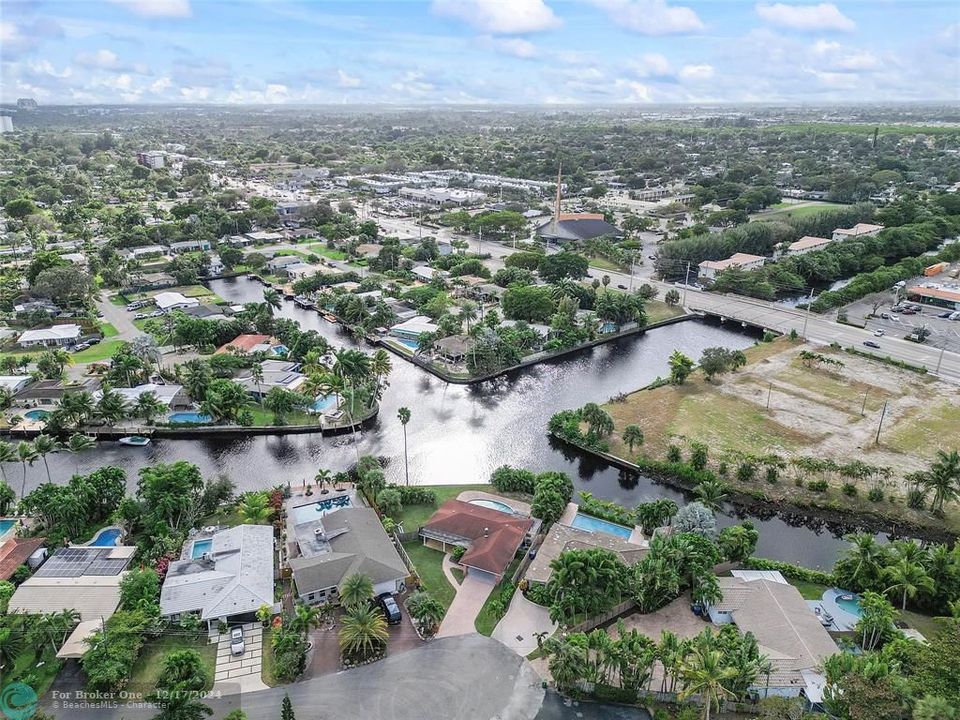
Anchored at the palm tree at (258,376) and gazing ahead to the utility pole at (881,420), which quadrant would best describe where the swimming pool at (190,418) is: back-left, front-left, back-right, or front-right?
back-right

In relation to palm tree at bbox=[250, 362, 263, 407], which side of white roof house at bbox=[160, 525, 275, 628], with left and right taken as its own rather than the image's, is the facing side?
back

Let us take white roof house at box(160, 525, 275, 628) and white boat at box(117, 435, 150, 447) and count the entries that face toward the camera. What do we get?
1

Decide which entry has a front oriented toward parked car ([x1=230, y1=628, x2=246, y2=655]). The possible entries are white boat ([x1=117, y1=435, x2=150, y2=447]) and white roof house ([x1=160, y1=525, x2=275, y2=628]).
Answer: the white roof house

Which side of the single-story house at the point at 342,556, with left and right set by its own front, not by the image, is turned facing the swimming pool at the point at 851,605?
left

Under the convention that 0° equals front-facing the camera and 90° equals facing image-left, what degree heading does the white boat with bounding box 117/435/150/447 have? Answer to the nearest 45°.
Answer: approximately 90°

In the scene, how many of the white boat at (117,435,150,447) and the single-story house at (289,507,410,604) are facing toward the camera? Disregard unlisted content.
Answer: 1

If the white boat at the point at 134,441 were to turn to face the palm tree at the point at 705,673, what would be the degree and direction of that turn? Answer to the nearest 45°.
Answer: approximately 135° to its left

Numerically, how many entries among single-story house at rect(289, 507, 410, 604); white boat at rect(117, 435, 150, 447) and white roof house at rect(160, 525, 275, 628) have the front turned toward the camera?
2

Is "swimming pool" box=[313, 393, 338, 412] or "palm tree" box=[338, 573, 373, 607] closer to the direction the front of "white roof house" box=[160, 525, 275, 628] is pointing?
the palm tree

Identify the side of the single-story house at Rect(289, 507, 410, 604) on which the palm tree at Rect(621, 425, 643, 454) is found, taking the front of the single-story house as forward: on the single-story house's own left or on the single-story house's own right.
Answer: on the single-story house's own left

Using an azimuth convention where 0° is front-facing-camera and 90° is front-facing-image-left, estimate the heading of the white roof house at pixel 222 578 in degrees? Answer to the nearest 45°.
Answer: approximately 0°
